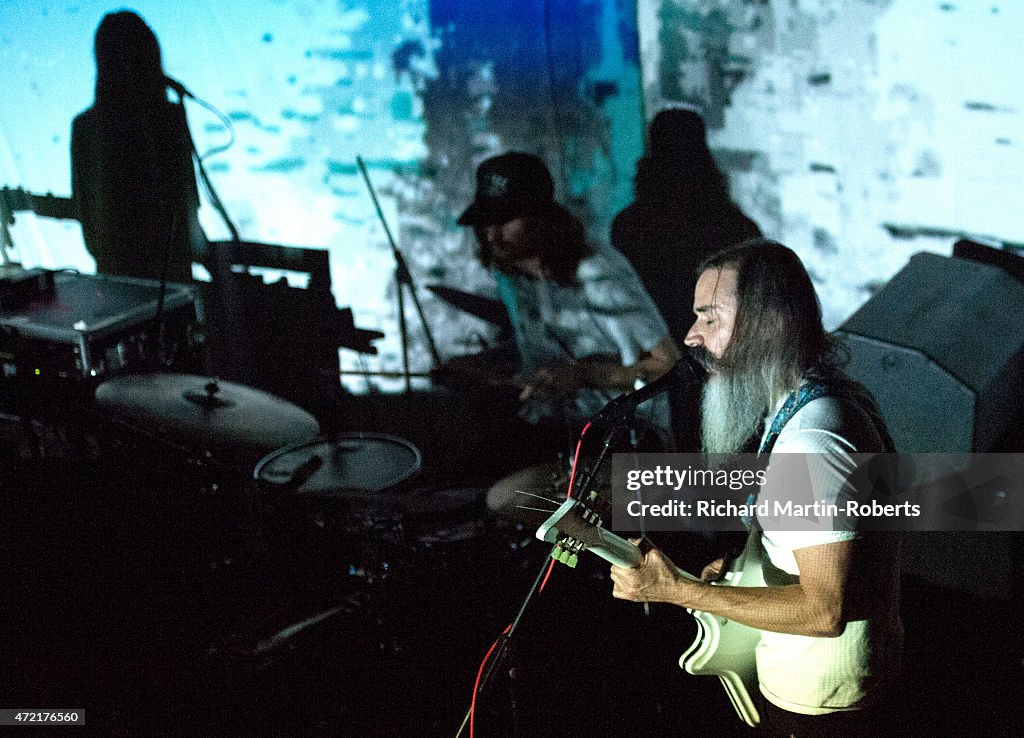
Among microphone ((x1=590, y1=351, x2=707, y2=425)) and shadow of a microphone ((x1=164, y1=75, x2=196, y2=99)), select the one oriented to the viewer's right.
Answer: microphone ((x1=590, y1=351, x2=707, y2=425))

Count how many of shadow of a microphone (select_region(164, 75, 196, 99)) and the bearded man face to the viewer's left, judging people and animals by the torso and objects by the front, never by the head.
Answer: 2

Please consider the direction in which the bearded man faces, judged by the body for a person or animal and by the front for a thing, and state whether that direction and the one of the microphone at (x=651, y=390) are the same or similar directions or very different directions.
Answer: very different directions

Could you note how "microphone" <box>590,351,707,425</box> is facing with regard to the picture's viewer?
facing to the right of the viewer

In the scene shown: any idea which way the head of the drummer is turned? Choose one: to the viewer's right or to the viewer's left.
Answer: to the viewer's left

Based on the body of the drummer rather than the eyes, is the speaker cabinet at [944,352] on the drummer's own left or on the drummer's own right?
on the drummer's own left

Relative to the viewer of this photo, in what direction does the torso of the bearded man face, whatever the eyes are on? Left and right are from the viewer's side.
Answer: facing to the left of the viewer

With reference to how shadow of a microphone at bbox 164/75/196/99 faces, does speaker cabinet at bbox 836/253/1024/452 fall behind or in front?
behind

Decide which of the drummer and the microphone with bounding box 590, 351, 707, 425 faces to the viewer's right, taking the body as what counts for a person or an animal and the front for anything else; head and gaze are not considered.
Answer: the microphone
